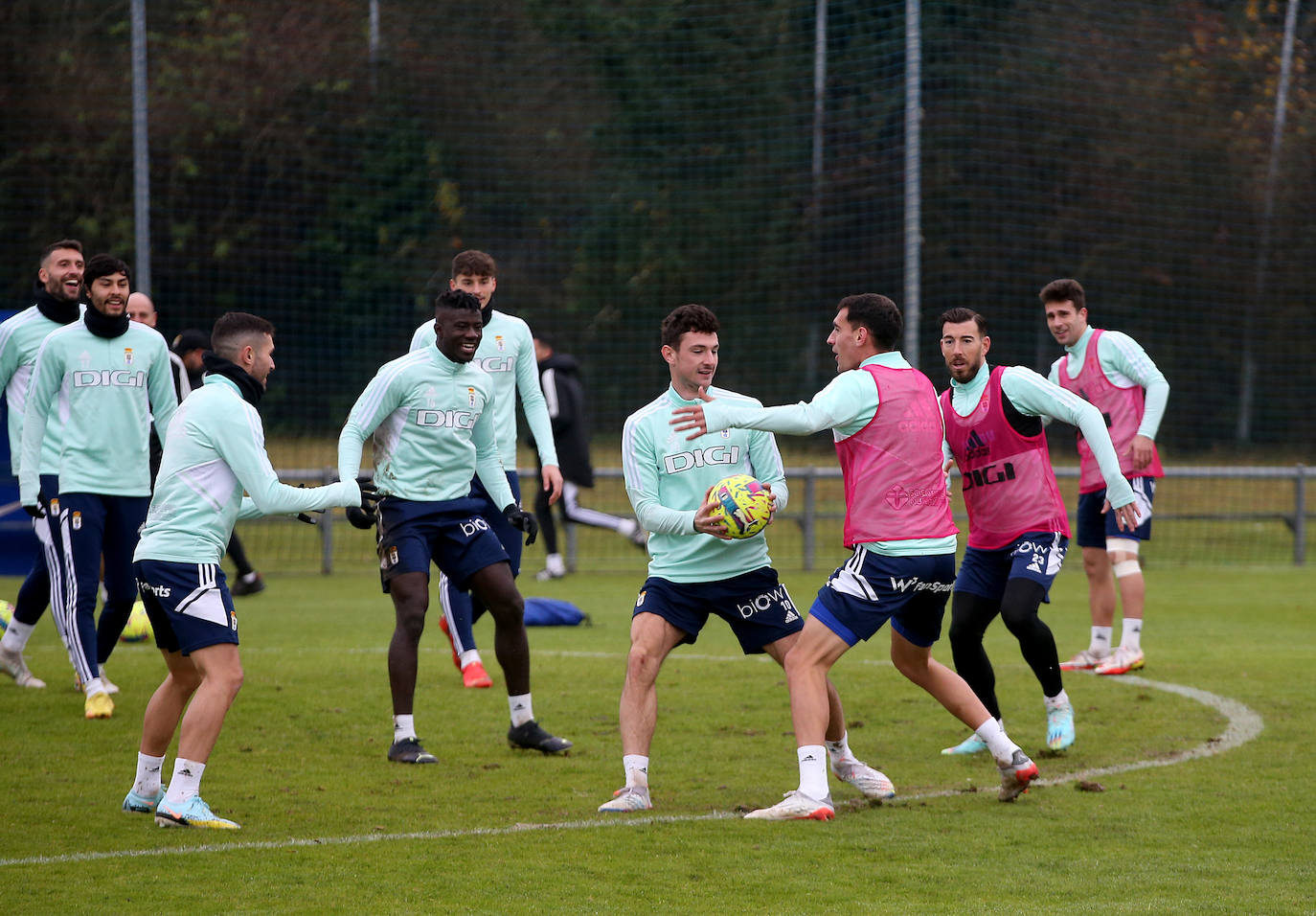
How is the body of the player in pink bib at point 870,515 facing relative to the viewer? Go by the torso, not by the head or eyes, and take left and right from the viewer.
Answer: facing away from the viewer and to the left of the viewer

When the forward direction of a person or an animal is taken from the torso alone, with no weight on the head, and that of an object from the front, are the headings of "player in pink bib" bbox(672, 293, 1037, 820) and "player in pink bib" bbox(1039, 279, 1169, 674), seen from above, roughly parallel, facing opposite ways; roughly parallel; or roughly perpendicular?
roughly perpendicular

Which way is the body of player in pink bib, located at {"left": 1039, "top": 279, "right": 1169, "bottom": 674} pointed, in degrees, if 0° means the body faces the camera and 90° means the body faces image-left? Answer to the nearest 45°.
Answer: approximately 45°

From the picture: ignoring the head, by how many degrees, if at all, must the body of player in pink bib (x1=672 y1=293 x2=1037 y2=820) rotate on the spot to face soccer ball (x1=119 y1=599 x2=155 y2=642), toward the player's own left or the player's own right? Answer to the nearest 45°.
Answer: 0° — they already face it
